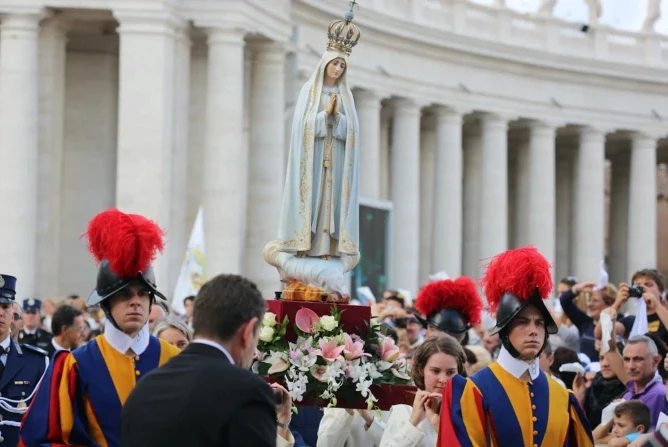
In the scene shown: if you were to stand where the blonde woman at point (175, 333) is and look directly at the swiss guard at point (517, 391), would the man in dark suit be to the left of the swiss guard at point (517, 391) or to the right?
right

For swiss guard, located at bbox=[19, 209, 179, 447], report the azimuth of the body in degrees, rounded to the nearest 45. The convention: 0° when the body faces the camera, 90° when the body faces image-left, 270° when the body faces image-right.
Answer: approximately 315°

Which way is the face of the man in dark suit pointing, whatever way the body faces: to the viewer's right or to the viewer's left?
to the viewer's right

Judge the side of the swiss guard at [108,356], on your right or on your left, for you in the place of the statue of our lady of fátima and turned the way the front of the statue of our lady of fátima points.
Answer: on your right

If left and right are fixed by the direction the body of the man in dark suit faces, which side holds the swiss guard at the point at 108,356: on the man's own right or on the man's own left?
on the man's own left

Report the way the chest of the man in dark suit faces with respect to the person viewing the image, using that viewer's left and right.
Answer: facing away from the viewer and to the right of the viewer

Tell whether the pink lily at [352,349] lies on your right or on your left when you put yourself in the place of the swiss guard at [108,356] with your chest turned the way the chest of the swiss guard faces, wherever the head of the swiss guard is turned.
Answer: on your left
